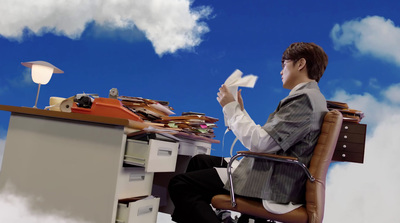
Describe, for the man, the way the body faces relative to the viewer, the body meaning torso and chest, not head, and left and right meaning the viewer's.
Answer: facing to the left of the viewer

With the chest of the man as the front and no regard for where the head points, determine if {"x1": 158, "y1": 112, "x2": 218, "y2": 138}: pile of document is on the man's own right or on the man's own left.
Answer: on the man's own right

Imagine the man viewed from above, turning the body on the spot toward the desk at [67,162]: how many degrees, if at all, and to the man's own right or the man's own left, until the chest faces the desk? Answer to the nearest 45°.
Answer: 0° — they already face it

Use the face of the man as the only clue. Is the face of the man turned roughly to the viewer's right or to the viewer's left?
to the viewer's left

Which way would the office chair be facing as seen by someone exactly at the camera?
facing to the left of the viewer

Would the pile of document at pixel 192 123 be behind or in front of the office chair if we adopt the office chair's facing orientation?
in front

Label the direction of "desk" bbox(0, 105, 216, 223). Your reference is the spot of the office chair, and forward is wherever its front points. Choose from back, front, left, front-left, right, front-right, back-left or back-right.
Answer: front
